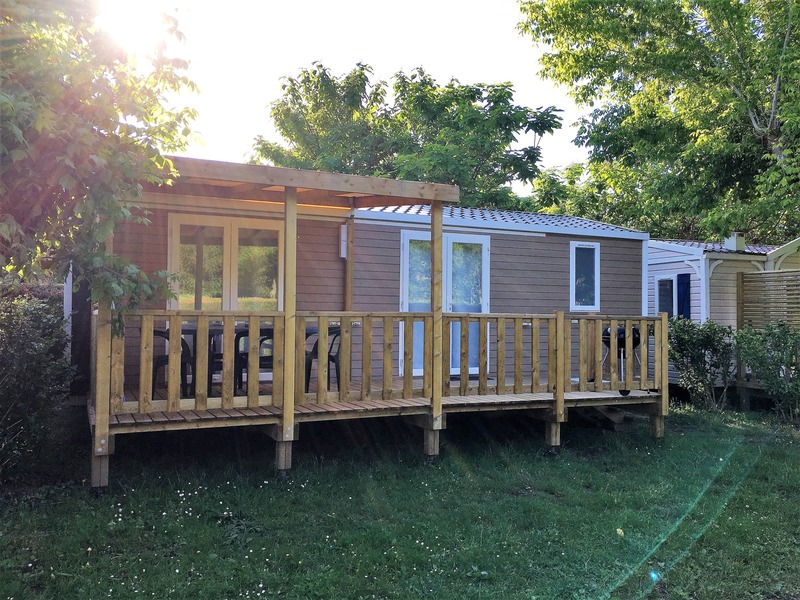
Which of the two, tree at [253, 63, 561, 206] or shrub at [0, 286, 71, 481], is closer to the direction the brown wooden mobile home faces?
the shrub

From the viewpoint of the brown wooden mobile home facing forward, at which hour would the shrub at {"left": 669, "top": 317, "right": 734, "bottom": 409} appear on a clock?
The shrub is roughly at 8 o'clock from the brown wooden mobile home.

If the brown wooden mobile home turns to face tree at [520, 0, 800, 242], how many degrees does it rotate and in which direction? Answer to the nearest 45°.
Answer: approximately 135° to its left

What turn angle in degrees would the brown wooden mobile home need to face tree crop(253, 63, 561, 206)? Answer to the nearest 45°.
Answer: approximately 180°

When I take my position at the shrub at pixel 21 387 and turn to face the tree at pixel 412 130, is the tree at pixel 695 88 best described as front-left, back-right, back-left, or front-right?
front-right

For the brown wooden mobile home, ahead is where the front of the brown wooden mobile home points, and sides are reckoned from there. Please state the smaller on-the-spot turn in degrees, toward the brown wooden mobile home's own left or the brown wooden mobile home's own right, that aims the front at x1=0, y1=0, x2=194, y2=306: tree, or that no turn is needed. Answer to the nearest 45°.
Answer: approximately 45° to the brown wooden mobile home's own right

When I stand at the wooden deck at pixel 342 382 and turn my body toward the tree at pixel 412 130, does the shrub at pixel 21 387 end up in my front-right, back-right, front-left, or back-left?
back-left

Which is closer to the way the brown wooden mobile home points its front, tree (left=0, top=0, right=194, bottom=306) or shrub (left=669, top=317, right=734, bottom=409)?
the tree

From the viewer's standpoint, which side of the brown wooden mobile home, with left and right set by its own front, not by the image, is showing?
front

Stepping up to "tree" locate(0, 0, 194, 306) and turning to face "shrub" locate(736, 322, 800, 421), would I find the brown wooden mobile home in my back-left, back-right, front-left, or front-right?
front-left

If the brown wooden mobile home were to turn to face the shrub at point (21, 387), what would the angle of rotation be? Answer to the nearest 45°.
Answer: approximately 45° to its right

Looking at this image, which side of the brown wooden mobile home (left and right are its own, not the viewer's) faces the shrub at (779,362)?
left
